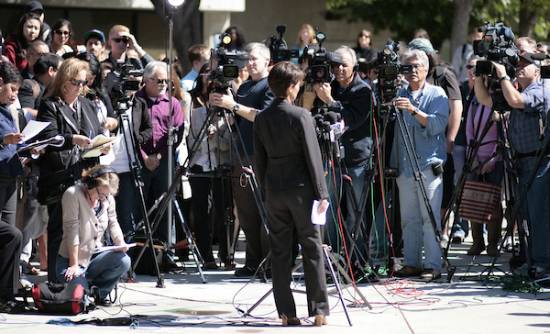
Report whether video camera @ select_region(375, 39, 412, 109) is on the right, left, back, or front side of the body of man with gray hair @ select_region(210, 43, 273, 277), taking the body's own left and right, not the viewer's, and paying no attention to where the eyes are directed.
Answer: left

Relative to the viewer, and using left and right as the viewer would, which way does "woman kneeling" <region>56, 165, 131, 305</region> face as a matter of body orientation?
facing the viewer and to the right of the viewer

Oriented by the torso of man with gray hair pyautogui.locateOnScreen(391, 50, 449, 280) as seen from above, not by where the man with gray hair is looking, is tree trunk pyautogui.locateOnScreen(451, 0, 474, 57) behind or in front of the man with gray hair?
behind

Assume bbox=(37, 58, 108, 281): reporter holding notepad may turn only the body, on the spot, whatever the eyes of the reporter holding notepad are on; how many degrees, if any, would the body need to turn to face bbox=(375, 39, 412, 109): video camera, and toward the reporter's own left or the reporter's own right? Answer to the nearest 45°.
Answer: approximately 45° to the reporter's own left

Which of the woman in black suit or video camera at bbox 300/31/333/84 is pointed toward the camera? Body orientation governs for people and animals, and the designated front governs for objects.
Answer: the video camera

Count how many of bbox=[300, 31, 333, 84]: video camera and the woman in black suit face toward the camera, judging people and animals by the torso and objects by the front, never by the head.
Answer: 1

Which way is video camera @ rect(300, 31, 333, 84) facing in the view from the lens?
facing the viewer

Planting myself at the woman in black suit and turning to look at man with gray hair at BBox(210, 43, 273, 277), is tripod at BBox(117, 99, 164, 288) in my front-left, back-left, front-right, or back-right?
front-left

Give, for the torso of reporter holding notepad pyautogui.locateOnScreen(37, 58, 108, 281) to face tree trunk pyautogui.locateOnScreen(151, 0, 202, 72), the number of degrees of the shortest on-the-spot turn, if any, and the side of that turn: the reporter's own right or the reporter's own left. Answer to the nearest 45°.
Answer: approximately 135° to the reporter's own left

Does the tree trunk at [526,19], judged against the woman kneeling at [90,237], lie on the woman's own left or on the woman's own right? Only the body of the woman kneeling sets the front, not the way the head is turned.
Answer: on the woman's own left

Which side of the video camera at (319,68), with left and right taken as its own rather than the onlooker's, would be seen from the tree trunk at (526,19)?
back

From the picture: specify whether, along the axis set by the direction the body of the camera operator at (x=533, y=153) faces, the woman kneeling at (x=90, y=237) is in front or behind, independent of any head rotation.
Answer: in front

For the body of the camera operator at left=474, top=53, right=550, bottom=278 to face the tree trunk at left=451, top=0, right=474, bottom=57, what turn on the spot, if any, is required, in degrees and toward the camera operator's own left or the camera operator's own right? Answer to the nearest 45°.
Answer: approximately 135° to the camera operator's own right

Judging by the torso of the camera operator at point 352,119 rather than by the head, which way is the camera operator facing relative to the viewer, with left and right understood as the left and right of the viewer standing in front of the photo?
facing the viewer and to the left of the viewer

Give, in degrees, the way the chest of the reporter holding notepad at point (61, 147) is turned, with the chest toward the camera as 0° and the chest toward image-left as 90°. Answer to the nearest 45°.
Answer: approximately 315°

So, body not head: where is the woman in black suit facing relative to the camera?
away from the camera
